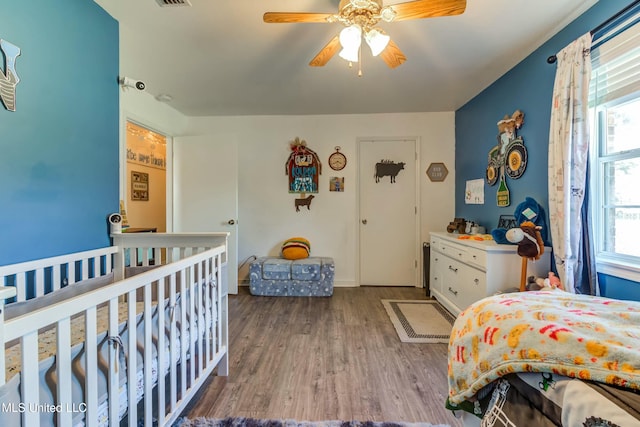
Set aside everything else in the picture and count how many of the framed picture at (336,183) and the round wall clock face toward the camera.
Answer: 2

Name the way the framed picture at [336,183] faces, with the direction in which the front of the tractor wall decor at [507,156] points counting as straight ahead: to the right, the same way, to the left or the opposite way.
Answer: to the left

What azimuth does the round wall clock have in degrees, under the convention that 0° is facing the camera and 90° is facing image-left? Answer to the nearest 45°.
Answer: approximately 0°

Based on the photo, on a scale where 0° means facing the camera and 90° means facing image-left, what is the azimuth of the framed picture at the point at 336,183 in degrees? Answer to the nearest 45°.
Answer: approximately 0°

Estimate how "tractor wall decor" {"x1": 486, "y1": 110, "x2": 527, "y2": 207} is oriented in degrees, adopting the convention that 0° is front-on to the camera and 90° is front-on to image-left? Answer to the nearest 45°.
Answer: approximately 45°

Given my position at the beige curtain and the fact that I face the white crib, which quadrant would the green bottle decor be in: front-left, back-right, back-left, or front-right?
back-right

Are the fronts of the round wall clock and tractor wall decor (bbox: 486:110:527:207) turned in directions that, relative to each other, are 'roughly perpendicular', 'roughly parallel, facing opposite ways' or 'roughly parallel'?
roughly perpendicular
